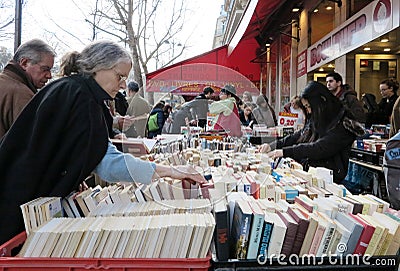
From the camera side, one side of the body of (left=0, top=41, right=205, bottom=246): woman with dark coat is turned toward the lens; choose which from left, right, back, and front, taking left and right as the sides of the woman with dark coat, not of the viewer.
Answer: right

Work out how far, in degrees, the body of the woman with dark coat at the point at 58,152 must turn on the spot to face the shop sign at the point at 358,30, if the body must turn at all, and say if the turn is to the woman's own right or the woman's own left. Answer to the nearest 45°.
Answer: approximately 45° to the woman's own left

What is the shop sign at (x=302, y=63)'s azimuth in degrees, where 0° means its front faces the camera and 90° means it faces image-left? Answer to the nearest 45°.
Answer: approximately 45°

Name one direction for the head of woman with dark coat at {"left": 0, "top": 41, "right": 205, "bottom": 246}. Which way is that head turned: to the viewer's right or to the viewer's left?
to the viewer's right
